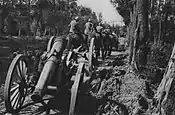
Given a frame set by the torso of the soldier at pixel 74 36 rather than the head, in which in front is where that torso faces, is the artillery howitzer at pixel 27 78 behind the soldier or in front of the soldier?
behind

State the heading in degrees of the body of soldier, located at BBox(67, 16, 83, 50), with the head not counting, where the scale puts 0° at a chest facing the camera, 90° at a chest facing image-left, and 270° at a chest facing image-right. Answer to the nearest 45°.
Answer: approximately 225°
